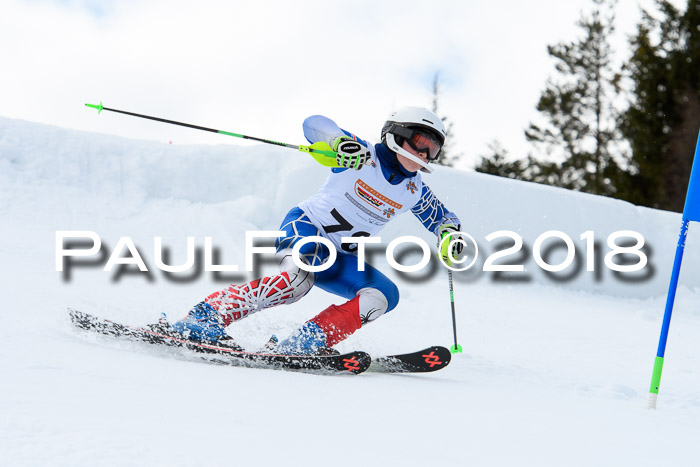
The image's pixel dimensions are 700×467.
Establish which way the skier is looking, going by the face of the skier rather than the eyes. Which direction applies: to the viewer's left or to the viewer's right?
to the viewer's right

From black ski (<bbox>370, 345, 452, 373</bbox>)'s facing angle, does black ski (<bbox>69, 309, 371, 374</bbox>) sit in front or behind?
behind

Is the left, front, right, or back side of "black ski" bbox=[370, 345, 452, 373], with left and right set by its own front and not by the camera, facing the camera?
right

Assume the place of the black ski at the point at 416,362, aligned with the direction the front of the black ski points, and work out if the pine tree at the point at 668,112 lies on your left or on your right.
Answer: on your left

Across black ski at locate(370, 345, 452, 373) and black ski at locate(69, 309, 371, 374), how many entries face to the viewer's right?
2

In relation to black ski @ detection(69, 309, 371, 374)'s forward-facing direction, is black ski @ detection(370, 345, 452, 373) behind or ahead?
ahead

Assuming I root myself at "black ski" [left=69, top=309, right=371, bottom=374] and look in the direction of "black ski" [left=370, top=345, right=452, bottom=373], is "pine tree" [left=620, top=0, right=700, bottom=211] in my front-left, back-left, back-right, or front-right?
front-left

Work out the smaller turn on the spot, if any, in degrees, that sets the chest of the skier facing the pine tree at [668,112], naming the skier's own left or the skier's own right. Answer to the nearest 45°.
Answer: approximately 90° to the skier's own left

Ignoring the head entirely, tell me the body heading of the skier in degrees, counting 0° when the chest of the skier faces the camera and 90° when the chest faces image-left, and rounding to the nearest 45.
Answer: approximately 315°

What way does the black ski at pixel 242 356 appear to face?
to the viewer's right

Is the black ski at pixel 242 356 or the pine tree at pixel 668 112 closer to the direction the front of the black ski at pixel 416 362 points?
the pine tree
